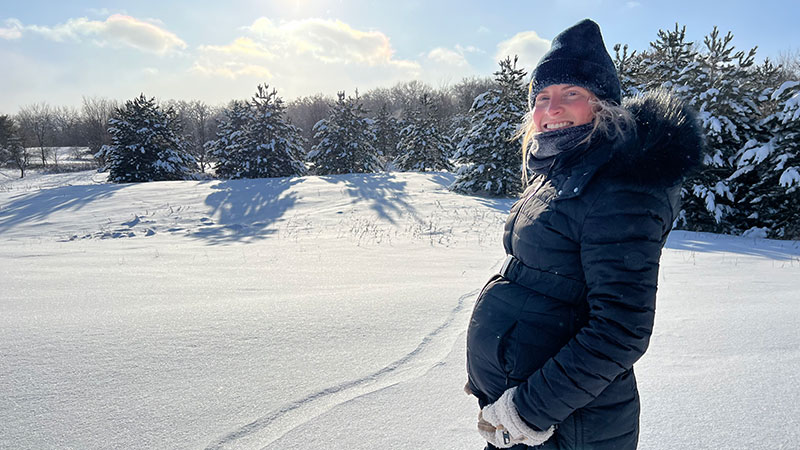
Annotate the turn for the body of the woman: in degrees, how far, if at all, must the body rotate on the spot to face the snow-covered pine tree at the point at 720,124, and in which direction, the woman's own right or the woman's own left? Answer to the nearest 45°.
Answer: approximately 90° to the woman's own right

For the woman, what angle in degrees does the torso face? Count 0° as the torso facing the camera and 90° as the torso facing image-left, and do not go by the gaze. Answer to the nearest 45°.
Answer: approximately 90°

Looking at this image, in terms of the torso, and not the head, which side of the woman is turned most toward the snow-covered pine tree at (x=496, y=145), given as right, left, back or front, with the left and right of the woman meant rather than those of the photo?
right

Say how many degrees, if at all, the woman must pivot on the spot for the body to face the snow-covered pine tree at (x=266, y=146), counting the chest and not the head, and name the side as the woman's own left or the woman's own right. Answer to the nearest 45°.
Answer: approximately 45° to the woman's own right

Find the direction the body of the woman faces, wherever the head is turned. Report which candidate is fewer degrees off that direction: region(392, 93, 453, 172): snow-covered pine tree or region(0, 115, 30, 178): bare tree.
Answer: the bare tree

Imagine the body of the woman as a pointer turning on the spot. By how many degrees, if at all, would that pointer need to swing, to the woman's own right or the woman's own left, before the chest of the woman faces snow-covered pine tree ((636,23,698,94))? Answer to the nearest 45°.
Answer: approximately 90° to the woman's own right

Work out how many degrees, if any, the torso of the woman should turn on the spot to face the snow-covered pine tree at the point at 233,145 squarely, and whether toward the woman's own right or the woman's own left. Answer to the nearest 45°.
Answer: approximately 45° to the woman's own right

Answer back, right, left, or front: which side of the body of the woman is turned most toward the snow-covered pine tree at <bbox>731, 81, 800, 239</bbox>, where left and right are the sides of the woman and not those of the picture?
right

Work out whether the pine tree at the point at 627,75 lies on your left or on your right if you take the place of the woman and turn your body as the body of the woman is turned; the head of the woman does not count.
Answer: on your right

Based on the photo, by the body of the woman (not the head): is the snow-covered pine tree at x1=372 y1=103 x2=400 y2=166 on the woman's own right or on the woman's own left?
on the woman's own right
